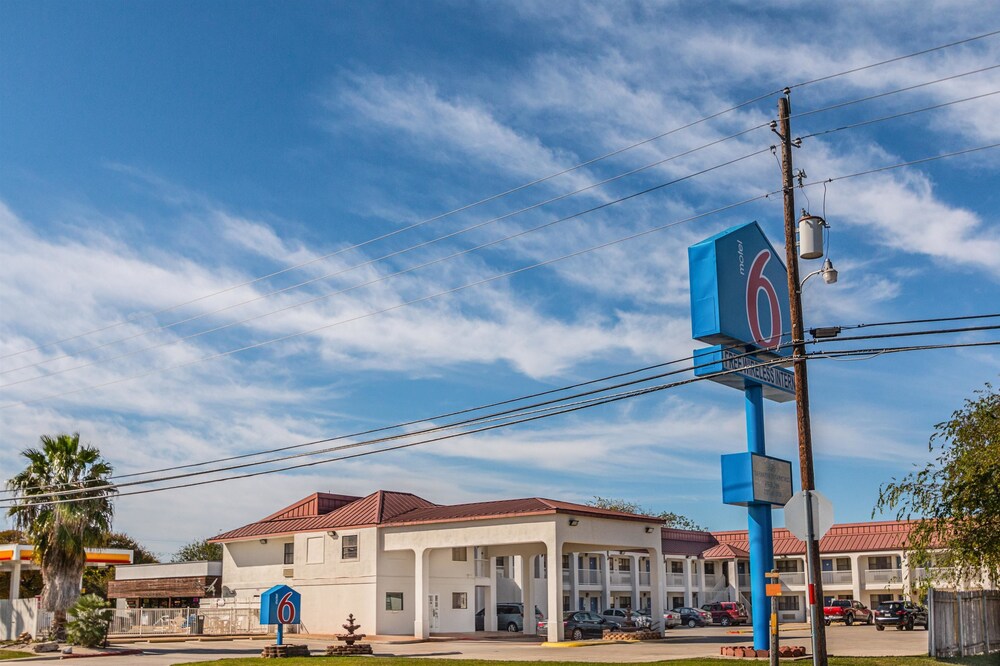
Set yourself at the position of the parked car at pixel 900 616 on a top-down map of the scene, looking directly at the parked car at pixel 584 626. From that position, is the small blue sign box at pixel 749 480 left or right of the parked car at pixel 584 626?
left

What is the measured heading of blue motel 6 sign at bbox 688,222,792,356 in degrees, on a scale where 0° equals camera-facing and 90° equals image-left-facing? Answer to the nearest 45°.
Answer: approximately 315°

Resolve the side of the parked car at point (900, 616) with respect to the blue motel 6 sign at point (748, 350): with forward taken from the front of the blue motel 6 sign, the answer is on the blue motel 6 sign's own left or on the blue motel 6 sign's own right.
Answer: on the blue motel 6 sign's own left

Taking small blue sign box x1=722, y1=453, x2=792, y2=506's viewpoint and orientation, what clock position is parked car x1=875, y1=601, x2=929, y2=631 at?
The parked car is roughly at 8 o'clock from the small blue sign box.

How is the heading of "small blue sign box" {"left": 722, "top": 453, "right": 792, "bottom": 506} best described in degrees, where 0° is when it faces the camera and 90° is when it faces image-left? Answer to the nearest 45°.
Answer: approximately 315°
